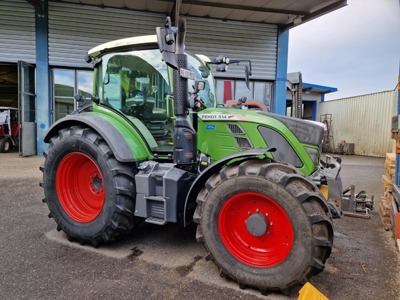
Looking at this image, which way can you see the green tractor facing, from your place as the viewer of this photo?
facing the viewer and to the right of the viewer

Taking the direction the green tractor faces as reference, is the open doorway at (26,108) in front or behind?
behind

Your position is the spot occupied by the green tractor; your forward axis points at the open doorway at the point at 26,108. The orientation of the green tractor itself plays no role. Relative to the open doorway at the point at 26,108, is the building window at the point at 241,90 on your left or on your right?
right

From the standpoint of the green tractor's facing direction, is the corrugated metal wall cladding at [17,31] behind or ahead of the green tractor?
behind

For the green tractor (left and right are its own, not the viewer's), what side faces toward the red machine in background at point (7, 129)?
back
